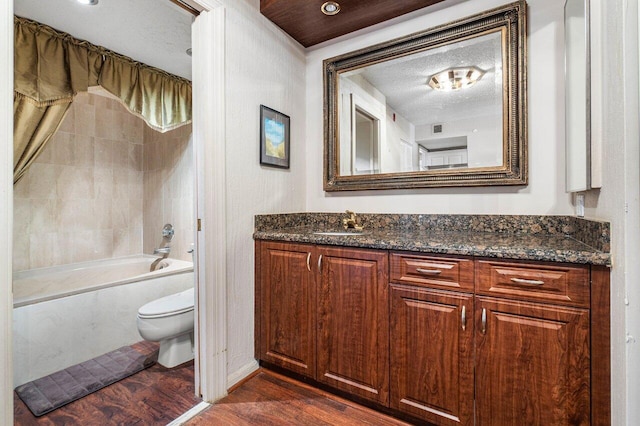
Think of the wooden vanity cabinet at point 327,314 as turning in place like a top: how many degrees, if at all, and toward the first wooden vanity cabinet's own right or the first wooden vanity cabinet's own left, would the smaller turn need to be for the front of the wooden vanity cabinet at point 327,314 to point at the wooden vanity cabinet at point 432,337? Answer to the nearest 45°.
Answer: approximately 90° to the first wooden vanity cabinet's own left

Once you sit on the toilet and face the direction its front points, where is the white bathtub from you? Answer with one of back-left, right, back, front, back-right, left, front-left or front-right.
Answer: right

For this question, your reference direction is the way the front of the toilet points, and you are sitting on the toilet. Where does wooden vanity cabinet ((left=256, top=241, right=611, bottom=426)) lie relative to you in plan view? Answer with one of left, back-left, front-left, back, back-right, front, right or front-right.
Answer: left

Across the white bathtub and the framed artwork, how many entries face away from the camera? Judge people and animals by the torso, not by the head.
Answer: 0

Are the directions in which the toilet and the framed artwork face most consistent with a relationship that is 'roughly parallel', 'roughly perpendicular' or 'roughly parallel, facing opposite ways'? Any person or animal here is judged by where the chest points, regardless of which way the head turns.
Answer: roughly perpendicular

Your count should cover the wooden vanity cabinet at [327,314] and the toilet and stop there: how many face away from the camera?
0

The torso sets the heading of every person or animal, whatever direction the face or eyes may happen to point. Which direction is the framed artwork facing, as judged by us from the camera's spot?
facing the viewer and to the right of the viewer

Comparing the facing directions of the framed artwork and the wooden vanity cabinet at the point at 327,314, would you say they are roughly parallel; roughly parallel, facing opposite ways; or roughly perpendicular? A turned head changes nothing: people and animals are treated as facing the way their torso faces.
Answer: roughly perpendicular

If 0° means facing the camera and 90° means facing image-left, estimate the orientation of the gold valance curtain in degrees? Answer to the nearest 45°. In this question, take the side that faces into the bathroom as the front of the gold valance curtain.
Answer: approximately 315°
